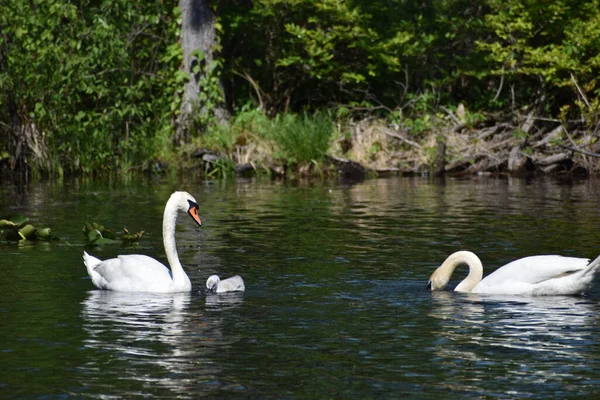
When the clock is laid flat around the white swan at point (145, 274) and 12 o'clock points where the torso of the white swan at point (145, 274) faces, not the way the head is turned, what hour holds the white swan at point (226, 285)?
the white swan at point (226, 285) is roughly at 1 o'clock from the white swan at point (145, 274).

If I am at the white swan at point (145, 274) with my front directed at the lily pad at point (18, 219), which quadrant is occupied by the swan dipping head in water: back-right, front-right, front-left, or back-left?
back-right

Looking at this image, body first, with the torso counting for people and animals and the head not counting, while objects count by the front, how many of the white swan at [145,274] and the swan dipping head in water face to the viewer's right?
1

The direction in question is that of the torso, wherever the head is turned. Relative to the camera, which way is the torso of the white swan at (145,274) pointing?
to the viewer's right

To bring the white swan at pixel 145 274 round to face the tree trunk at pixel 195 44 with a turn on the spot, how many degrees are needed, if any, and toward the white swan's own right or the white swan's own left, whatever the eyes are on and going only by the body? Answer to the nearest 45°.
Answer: approximately 90° to the white swan's own left

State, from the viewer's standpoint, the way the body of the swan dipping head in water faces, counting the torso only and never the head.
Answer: to the viewer's left

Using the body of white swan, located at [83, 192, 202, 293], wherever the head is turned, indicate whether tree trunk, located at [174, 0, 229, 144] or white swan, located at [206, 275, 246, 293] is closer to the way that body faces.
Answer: the white swan

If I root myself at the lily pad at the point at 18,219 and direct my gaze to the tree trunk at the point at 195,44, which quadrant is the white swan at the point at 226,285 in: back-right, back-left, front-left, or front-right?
back-right

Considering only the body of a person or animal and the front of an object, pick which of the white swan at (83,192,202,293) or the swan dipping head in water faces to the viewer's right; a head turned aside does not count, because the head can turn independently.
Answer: the white swan

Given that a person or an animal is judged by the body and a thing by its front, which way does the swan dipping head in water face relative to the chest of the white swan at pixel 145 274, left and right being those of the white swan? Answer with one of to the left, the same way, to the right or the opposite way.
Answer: the opposite way
